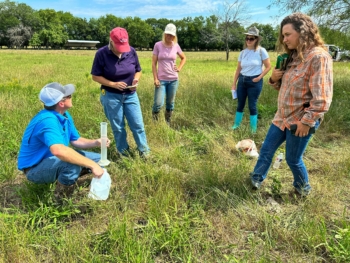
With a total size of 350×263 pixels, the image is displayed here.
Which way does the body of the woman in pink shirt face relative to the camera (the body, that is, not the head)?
toward the camera

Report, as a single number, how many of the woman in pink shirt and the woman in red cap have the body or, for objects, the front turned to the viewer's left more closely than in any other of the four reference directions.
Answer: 0

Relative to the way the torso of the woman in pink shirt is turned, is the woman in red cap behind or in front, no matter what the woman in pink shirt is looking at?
in front

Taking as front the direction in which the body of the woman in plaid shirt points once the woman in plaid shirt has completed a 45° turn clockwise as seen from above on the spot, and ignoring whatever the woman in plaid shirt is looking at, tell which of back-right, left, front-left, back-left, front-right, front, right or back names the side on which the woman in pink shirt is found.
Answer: front-right

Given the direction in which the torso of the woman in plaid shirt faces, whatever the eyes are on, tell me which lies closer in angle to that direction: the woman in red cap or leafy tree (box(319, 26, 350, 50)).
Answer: the woman in red cap

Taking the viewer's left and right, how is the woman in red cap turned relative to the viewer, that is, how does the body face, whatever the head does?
facing the viewer and to the right of the viewer

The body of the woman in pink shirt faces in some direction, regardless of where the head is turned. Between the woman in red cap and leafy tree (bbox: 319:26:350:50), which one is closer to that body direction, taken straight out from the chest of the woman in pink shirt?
the woman in red cap

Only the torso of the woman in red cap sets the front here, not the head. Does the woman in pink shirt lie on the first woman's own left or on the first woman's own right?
on the first woman's own left

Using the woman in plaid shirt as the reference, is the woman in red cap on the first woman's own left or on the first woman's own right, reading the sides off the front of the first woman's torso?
on the first woman's own right

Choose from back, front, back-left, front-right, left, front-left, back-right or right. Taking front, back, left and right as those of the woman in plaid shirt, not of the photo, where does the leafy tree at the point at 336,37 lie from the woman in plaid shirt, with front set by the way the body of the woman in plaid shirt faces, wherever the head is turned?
back-right
